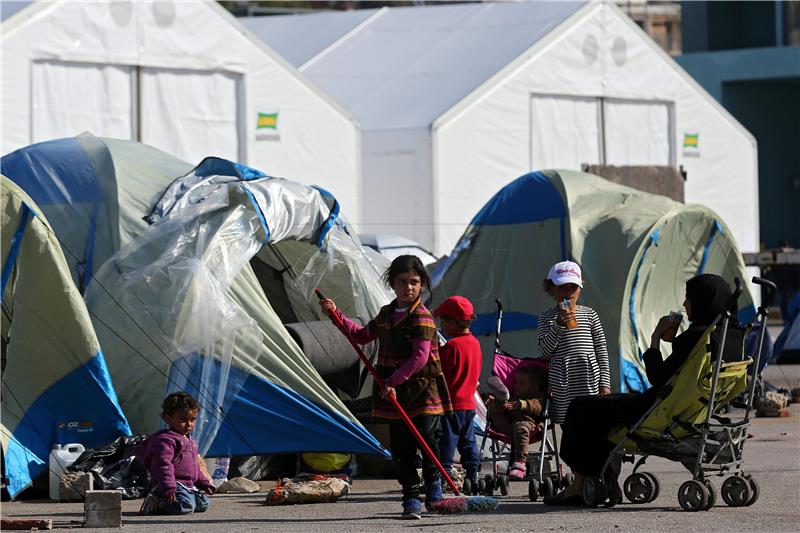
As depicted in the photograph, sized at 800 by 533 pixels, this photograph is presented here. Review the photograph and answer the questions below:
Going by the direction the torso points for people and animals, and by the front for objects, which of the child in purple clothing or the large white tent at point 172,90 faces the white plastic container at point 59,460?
the large white tent

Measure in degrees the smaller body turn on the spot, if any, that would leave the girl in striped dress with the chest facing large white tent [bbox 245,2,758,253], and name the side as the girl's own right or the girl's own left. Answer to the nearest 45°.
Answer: approximately 180°

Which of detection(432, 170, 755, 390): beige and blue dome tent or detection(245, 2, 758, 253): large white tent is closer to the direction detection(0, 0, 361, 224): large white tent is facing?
the beige and blue dome tent

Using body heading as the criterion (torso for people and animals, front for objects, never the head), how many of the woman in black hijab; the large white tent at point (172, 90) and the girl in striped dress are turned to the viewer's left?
1

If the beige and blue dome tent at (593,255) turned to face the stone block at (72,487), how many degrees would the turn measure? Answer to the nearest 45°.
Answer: approximately 90° to its right

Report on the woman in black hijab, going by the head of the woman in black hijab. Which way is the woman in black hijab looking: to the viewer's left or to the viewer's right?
to the viewer's left

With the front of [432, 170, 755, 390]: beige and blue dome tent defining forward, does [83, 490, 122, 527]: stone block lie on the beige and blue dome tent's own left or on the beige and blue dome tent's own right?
on the beige and blue dome tent's own right

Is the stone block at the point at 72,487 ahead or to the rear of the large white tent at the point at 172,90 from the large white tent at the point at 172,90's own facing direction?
ahead

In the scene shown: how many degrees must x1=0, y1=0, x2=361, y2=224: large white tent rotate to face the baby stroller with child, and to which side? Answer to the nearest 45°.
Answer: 0° — it already faces it

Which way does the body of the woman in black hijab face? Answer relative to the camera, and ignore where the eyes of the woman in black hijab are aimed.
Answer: to the viewer's left

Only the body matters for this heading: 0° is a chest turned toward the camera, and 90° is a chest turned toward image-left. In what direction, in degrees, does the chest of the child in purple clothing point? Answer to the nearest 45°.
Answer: approximately 315°

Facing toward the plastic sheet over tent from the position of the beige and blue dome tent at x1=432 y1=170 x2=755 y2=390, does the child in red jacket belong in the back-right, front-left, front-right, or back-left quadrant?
front-left

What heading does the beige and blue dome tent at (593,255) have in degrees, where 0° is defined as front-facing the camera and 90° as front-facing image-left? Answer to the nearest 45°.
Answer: approximately 315°

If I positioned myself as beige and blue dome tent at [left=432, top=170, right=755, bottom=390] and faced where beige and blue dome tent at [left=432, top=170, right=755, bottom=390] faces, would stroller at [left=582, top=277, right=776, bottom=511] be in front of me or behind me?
in front

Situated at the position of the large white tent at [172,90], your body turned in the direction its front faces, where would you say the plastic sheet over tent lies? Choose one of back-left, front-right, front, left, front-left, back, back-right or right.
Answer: front

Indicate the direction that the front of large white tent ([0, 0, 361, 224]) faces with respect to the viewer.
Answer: facing the viewer
